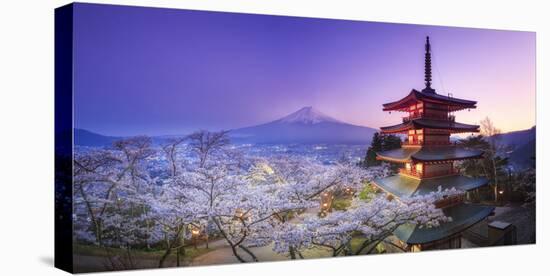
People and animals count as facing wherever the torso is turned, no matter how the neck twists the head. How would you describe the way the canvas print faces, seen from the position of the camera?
facing the viewer and to the right of the viewer
